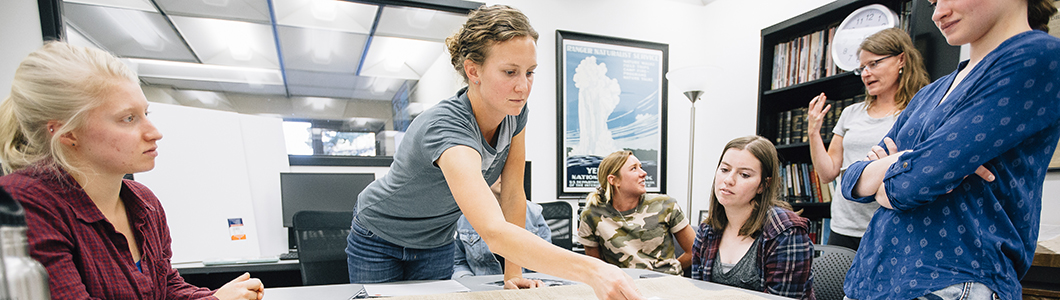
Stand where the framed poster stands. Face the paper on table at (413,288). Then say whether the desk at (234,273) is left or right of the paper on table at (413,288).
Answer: right

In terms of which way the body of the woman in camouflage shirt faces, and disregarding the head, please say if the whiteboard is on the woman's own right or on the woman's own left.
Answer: on the woman's own right

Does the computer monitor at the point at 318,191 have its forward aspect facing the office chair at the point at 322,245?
yes

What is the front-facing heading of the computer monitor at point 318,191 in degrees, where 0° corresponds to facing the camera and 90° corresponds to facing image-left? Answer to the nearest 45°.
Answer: approximately 0°

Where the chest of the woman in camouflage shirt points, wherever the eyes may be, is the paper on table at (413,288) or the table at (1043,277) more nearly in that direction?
the paper on table
